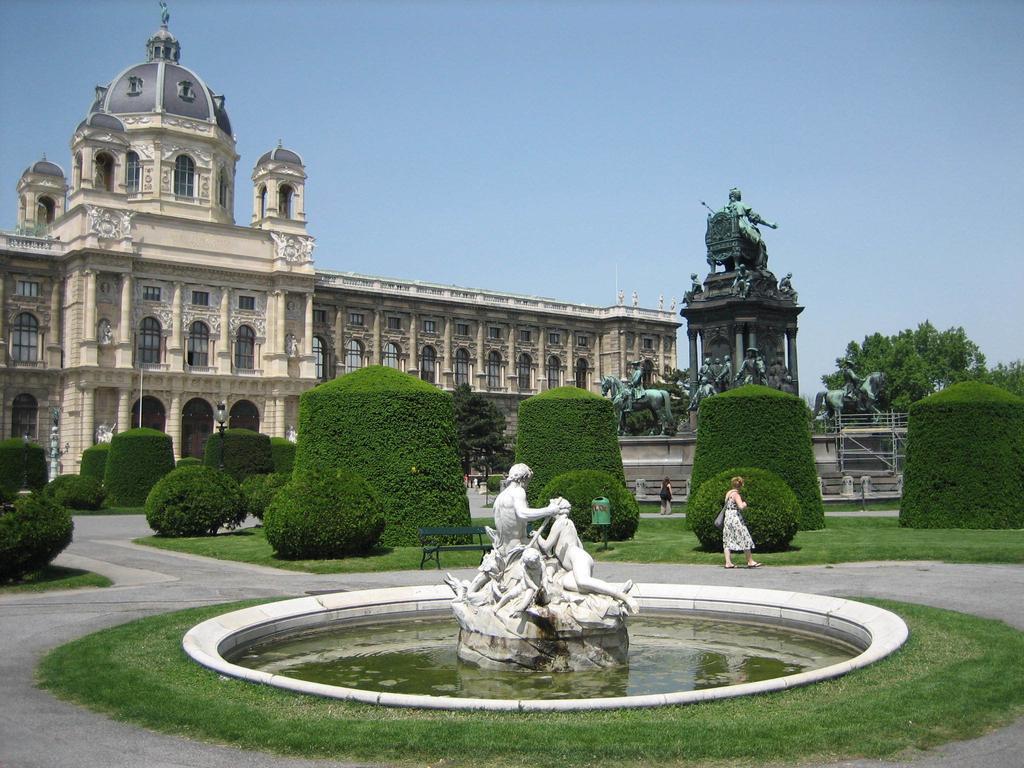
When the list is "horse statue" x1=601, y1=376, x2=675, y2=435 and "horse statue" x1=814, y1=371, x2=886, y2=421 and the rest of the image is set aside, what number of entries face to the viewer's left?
1

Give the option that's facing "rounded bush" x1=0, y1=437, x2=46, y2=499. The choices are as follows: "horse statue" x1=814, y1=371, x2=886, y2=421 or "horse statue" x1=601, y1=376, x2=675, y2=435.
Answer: "horse statue" x1=601, y1=376, x2=675, y2=435

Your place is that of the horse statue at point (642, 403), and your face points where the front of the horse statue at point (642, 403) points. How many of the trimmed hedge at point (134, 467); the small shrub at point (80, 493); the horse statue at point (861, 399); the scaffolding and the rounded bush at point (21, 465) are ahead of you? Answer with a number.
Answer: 3

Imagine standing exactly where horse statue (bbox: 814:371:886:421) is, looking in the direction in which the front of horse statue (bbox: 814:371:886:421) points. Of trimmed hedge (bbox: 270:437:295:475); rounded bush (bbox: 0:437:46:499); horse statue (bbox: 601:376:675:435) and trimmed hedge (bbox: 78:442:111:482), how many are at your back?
4

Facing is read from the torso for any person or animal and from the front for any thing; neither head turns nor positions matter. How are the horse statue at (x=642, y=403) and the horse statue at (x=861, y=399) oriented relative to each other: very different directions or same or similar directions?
very different directions

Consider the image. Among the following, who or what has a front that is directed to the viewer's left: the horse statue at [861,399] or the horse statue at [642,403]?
the horse statue at [642,403]

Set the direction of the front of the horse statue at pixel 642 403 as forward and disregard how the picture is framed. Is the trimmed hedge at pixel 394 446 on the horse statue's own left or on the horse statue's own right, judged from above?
on the horse statue's own left

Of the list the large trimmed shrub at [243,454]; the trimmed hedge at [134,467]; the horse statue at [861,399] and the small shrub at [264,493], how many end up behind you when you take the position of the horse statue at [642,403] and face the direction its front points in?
1

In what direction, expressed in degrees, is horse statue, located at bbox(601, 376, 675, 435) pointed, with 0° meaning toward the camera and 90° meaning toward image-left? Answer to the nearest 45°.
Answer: approximately 90°

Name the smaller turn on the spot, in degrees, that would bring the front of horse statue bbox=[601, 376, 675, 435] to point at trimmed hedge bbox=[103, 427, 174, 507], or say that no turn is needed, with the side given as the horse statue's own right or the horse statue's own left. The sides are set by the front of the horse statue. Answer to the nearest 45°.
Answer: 0° — it already faces it

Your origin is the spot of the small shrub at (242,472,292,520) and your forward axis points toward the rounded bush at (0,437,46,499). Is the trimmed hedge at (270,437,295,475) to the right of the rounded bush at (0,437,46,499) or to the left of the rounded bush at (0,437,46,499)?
right

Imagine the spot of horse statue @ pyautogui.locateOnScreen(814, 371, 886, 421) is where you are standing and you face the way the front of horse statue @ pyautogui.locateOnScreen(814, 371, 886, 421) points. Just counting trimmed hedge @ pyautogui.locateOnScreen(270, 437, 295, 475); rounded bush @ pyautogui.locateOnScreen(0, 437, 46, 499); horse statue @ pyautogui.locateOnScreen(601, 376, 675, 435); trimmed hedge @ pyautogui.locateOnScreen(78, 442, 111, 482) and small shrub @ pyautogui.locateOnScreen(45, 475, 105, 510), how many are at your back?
5

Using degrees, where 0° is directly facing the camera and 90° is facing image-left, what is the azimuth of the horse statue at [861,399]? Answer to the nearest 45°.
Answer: approximately 270°

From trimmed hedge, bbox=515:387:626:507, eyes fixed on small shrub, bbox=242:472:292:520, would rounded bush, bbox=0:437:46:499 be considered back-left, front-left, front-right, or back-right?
front-right

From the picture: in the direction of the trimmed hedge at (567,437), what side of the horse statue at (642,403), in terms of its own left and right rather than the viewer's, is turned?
left

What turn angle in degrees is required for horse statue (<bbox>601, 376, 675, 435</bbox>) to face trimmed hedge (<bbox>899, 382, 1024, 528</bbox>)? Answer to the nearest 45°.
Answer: approximately 135° to its left
